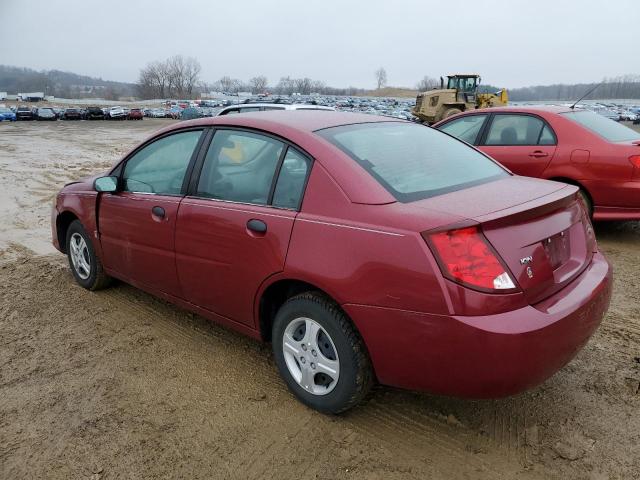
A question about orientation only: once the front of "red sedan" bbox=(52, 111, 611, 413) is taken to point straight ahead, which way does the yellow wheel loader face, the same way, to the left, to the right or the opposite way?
to the right

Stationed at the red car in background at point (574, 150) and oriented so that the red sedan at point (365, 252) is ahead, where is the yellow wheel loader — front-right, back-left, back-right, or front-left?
back-right

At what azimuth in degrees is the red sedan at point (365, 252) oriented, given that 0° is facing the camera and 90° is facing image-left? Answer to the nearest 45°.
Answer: approximately 135°

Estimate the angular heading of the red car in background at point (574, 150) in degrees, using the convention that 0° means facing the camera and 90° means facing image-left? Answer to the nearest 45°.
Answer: approximately 135°

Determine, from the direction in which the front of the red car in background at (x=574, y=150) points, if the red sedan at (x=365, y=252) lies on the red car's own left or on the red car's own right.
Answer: on the red car's own left

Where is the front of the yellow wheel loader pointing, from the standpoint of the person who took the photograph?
facing away from the viewer and to the right of the viewer

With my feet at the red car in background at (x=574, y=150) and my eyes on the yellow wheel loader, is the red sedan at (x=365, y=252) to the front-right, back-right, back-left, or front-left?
back-left

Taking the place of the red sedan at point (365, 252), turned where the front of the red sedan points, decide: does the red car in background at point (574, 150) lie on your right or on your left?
on your right

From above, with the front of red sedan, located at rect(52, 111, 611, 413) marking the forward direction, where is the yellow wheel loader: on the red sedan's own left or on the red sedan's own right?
on the red sedan's own right
